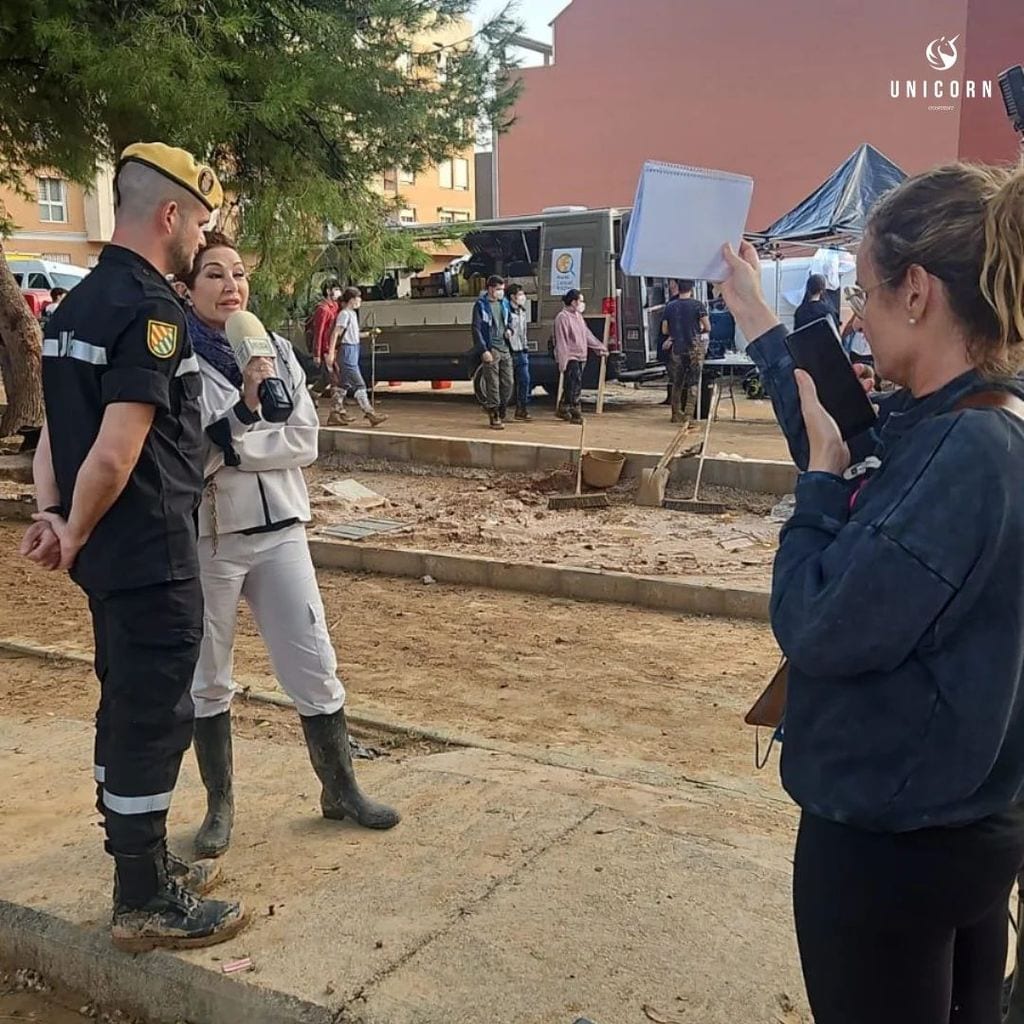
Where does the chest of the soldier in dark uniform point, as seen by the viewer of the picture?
to the viewer's right

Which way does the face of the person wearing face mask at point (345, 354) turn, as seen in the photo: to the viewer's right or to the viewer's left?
to the viewer's right

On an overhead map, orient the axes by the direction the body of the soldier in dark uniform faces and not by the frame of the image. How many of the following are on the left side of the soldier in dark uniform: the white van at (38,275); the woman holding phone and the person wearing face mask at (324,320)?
2

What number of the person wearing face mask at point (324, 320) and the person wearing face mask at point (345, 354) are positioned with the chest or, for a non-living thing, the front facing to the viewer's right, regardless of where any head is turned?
2

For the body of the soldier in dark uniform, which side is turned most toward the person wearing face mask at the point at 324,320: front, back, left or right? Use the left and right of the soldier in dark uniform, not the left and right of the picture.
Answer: left

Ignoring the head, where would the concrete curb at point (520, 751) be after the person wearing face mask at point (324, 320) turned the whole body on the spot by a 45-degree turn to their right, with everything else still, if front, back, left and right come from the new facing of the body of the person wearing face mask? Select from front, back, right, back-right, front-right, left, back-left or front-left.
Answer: front-right

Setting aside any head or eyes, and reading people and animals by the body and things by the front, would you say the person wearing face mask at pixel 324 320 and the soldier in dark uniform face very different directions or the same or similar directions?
same or similar directions

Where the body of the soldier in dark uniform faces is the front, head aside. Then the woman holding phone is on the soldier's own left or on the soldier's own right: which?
on the soldier's own right

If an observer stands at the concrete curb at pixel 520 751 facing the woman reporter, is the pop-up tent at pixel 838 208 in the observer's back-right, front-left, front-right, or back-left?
back-right

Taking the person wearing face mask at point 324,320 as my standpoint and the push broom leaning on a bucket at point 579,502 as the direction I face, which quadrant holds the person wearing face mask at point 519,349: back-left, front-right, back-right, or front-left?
front-left

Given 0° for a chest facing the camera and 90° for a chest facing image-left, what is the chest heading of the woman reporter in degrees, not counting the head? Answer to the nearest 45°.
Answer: approximately 315°
